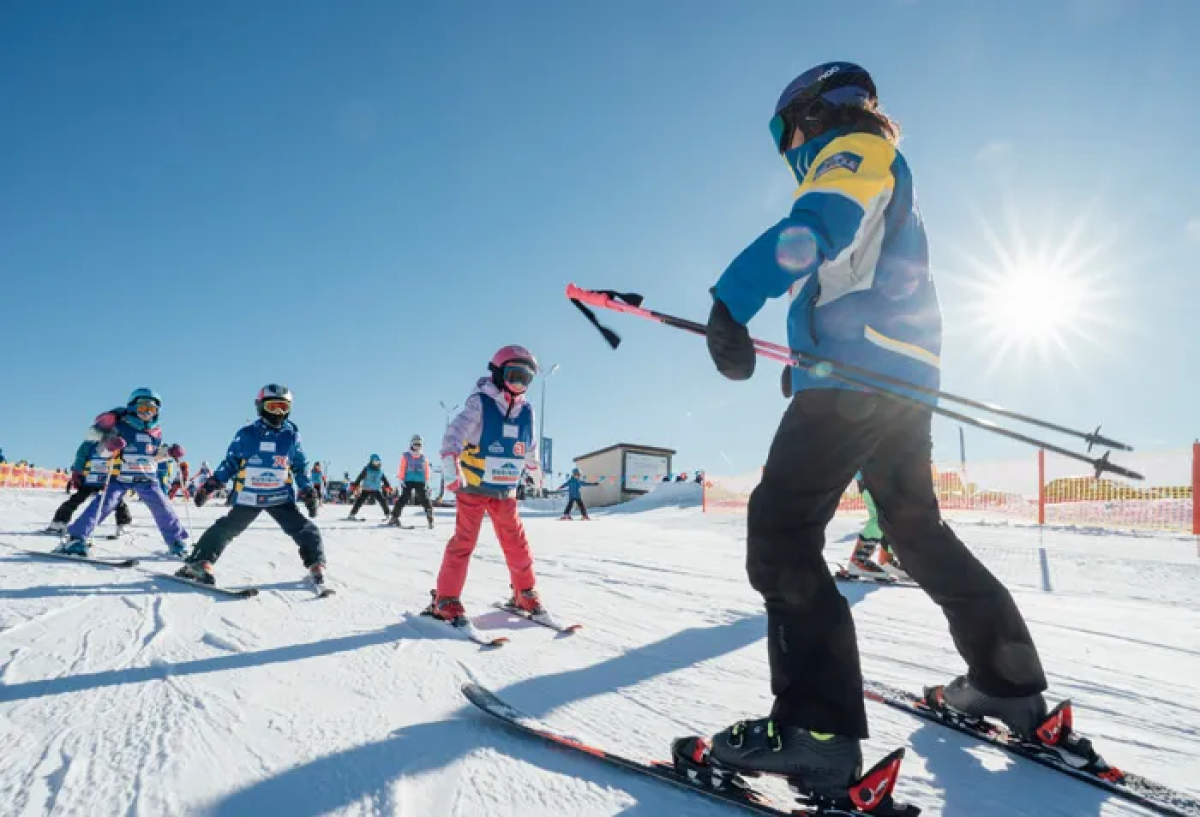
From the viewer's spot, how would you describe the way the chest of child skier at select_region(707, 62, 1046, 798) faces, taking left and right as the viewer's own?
facing to the left of the viewer

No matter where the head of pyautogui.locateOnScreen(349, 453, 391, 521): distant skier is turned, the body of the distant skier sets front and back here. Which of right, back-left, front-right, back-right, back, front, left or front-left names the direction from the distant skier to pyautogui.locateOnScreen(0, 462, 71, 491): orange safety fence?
back-right

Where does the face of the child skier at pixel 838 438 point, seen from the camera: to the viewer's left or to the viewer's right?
to the viewer's left

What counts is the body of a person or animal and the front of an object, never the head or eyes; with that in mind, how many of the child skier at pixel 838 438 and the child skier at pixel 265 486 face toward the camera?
1

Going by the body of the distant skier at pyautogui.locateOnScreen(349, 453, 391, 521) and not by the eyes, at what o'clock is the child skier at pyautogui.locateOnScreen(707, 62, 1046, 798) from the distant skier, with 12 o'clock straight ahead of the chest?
The child skier is roughly at 12 o'clock from the distant skier.

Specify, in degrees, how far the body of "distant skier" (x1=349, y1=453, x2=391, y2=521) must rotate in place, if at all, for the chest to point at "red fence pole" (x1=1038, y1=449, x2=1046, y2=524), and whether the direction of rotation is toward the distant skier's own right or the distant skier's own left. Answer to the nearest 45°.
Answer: approximately 45° to the distant skier's own left

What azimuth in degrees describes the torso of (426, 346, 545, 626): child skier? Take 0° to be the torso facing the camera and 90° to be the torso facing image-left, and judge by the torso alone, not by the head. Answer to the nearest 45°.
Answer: approximately 315°
